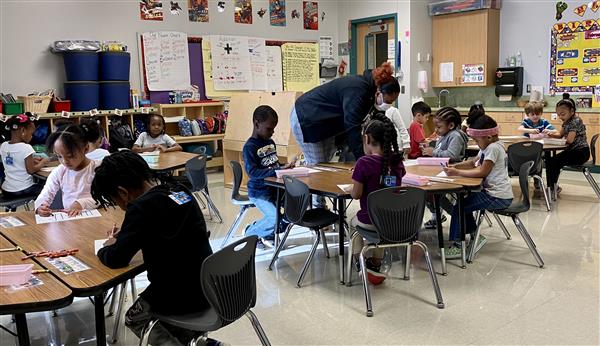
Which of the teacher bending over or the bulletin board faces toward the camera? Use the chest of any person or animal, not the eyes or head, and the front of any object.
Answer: the bulletin board

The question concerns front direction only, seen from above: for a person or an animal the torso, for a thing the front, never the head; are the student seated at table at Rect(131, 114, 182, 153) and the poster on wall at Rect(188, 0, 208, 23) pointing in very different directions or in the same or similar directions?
same or similar directions

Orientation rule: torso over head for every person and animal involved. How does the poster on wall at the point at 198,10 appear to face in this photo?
toward the camera

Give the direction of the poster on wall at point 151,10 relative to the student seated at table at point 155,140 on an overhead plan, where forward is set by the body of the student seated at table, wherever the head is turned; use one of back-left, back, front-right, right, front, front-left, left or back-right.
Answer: back

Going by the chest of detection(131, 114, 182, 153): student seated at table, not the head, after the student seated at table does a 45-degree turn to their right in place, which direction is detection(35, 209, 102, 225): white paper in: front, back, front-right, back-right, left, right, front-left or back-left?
front-left

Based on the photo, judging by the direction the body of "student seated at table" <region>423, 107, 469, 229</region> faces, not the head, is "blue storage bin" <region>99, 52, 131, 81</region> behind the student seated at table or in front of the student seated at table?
in front

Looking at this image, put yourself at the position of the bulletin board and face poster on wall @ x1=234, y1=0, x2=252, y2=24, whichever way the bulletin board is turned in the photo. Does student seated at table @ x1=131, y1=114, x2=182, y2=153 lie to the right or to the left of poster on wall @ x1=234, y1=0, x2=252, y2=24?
left

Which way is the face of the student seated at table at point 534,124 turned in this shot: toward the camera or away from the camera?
toward the camera

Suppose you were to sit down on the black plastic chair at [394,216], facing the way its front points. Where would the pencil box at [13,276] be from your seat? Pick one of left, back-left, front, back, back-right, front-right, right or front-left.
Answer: left

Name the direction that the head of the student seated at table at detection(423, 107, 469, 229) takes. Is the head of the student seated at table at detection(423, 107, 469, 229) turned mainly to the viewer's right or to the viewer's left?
to the viewer's left

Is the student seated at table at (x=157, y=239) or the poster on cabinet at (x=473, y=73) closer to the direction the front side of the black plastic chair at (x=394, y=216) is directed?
the poster on cabinet

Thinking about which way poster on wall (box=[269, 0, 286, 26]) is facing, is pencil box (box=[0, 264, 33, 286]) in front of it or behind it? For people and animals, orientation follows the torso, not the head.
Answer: in front

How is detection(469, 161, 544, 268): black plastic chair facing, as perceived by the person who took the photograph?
facing to the left of the viewer

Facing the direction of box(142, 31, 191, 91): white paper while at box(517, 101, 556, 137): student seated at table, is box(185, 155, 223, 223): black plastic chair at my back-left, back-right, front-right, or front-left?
front-left
